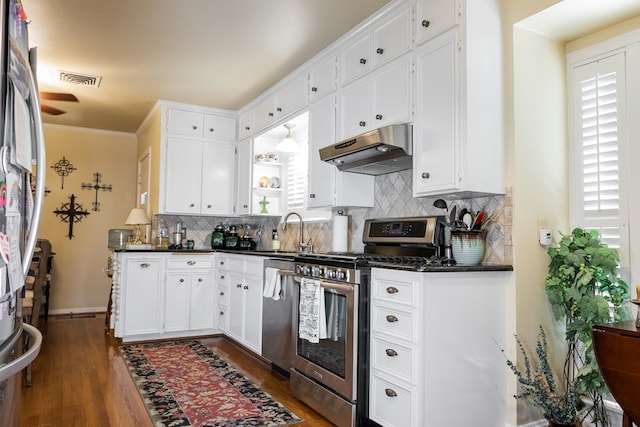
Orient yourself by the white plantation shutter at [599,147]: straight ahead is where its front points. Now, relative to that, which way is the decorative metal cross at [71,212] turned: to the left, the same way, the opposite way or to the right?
to the left

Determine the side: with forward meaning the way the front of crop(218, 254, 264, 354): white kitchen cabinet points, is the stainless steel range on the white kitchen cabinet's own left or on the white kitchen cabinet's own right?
on the white kitchen cabinet's own left

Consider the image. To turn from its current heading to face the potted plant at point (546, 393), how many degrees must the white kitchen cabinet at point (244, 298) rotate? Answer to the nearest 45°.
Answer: approximately 90° to its left

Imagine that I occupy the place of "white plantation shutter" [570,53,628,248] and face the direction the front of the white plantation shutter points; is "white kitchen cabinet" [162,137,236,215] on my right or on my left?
on my right

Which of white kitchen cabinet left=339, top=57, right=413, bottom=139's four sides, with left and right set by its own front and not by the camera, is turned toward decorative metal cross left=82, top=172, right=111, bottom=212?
right

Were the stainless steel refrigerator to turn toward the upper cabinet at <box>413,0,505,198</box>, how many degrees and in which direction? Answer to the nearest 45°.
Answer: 0° — it already faces it

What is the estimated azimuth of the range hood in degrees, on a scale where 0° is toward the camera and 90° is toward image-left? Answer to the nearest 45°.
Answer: approximately 45°

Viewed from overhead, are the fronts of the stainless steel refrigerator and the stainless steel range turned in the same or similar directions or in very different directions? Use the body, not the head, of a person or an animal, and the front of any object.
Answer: very different directions

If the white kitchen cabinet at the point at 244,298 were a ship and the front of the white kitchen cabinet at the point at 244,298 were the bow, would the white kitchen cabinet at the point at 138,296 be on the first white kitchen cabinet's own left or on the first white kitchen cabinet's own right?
on the first white kitchen cabinet's own right

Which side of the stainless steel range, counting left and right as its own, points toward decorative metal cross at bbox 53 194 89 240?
right

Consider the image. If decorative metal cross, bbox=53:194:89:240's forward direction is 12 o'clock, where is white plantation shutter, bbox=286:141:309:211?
The white plantation shutter is roughly at 11 o'clock from the decorative metal cross.
